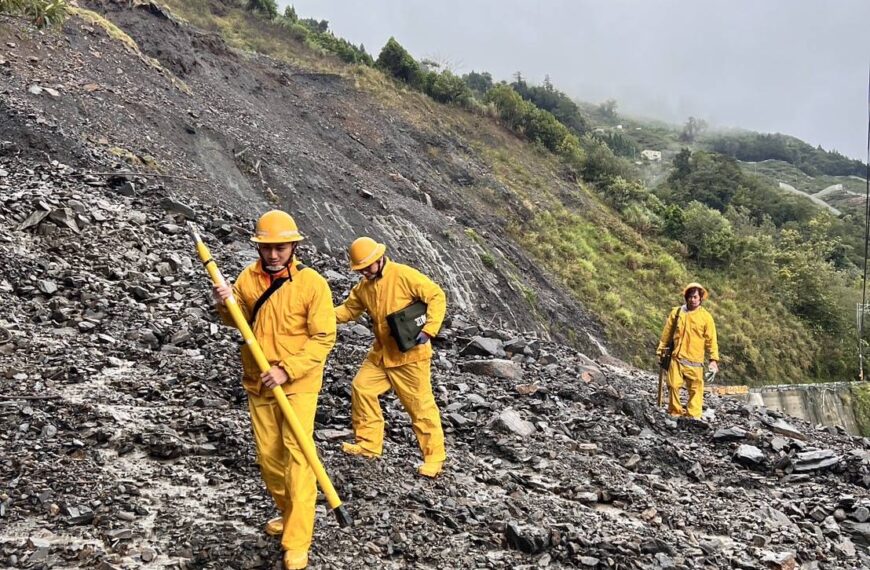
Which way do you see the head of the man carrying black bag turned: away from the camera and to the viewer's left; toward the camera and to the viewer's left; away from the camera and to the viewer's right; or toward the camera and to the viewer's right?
toward the camera and to the viewer's left

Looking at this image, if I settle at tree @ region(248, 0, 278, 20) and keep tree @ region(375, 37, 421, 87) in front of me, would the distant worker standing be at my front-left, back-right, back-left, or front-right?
front-right

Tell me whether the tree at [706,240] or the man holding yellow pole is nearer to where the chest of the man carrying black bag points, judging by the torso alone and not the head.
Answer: the man holding yellow pole

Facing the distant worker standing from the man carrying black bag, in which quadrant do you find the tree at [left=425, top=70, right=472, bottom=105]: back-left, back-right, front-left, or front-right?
front-left

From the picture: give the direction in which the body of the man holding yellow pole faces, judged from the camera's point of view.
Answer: toward the camera

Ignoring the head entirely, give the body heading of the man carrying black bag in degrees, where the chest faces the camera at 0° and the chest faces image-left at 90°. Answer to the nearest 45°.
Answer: approximately 45°

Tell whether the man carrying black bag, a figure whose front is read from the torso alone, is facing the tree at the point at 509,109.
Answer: no

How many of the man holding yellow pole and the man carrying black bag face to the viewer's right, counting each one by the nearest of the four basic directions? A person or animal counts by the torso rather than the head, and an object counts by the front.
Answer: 0

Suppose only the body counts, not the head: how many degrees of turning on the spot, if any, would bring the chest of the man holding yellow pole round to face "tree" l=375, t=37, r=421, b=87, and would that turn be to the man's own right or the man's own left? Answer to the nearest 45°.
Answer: approximately 180°

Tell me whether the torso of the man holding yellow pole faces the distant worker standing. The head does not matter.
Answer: no

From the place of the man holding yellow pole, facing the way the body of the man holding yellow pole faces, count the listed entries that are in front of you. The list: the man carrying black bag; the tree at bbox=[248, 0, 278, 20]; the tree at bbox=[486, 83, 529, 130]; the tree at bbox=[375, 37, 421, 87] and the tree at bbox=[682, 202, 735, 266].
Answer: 0

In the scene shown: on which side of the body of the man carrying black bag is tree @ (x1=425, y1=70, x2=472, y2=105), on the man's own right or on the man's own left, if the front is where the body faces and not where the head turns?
on the man's own right

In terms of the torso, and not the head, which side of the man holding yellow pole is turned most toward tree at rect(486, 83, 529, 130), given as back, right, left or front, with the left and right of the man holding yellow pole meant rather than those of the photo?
back

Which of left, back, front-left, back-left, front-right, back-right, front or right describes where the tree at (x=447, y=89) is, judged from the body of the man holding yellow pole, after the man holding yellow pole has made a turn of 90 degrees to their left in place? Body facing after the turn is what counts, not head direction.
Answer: left

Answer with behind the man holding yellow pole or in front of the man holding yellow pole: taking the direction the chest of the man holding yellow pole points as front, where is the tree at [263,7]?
behind

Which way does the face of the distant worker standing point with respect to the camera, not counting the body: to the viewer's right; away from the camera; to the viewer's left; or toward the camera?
toward the camera

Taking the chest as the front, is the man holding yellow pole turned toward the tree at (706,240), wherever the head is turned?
no

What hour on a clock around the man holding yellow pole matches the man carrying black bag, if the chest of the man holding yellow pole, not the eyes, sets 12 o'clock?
The man carrying black bag is roughly at 7 o'clock from the man holding yellow pole.
